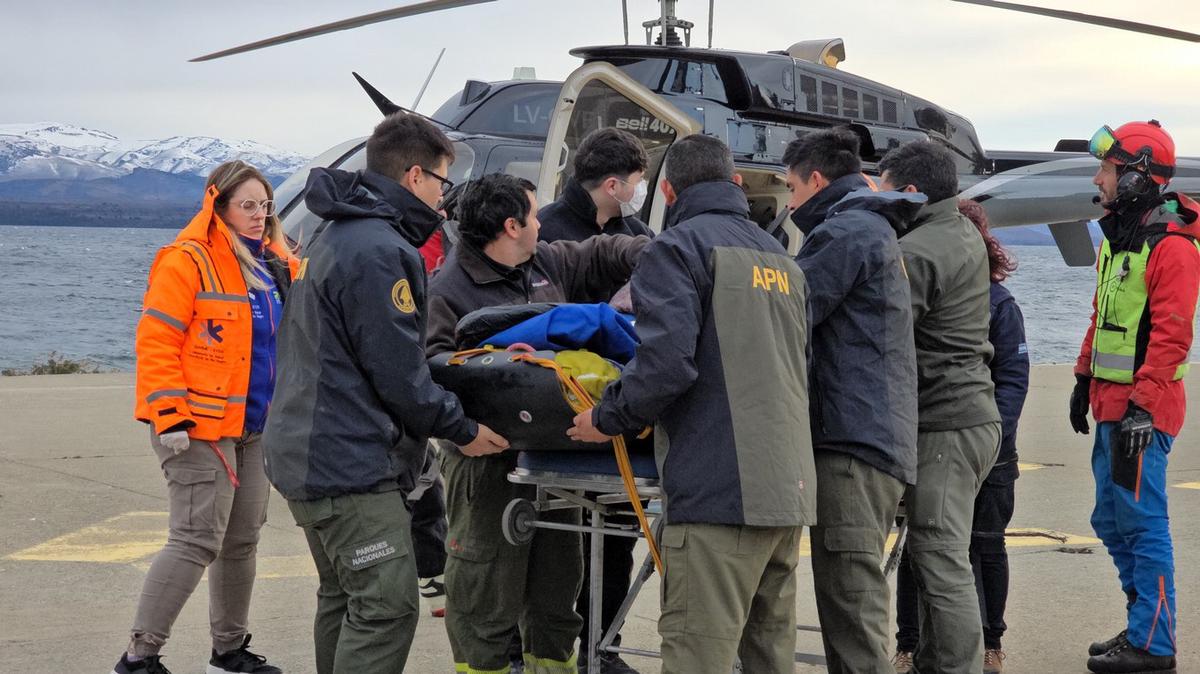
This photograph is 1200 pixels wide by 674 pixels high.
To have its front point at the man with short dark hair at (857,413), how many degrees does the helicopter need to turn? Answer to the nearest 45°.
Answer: approximately 90° to its left

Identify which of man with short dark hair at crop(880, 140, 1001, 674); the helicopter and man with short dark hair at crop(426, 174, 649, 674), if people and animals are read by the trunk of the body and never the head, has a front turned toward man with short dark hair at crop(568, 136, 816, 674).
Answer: man with short dark hair at crop(426, 174, 649, 674)

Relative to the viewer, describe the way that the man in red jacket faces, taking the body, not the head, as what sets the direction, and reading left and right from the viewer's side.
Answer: facing to the left of the viewer

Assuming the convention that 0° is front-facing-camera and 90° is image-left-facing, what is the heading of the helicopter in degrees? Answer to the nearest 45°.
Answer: approximately 90°

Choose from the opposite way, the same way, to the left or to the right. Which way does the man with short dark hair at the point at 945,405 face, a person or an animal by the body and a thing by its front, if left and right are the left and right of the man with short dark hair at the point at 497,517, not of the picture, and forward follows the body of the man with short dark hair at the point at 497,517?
the opposite way

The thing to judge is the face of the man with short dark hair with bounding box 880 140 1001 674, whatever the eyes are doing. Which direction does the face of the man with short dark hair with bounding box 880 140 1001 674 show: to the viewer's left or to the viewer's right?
to the viewer's left

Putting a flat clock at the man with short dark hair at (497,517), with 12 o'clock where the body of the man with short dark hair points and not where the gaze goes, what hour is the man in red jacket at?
The man in red jacket is roughly at 10 o'clock from the man with short dark hair.

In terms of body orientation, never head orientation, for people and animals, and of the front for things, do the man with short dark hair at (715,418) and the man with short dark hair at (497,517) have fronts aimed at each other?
yes

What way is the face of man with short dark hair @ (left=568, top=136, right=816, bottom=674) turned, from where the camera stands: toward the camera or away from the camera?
away from the camera

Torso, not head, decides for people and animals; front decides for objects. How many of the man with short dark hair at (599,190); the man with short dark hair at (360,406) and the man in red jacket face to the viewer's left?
1
